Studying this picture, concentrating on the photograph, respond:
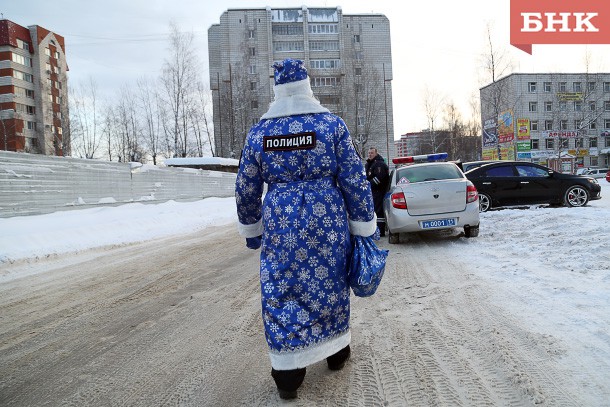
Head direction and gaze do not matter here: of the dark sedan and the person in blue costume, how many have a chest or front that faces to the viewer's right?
1

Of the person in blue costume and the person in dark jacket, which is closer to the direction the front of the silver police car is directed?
the person in dark jacket

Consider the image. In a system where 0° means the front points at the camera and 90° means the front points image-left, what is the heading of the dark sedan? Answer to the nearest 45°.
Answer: approximately 270°

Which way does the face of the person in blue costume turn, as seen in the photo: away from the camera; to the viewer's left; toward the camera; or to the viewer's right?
away from the camera

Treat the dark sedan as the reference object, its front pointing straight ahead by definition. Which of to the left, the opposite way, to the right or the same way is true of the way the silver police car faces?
to the left

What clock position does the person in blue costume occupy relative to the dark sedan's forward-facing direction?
The person in blue costume is roughly at 3 o'clock from the dark sedan.

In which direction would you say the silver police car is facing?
away from the camera

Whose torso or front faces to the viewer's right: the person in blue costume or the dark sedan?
the dark sedan

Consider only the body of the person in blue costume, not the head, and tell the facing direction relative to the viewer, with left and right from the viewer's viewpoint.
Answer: facing away from the viewer

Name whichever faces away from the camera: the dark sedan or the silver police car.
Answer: the silver police car

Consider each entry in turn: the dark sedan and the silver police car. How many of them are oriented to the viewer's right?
1
